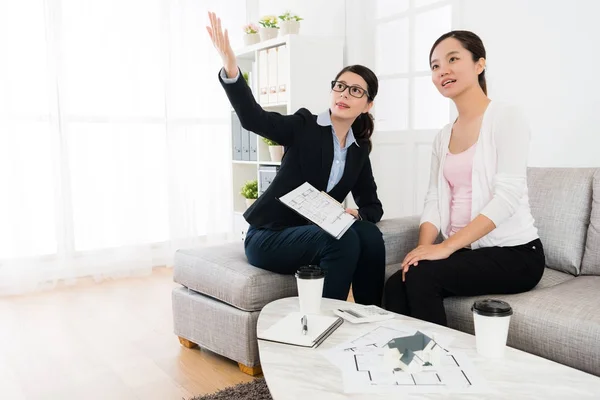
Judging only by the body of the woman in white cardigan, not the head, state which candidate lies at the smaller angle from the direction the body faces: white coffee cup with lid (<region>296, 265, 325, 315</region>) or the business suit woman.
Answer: the white coffee cup with lid

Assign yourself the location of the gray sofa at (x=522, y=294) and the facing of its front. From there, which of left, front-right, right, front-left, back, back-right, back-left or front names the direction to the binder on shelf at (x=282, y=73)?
right

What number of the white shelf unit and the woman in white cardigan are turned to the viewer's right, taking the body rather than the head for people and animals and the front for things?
0

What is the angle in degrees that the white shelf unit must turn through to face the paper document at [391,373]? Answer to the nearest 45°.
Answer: approximately 45° to its left

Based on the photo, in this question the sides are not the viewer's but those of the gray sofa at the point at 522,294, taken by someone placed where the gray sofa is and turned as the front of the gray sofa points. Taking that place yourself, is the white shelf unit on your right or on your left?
on your right

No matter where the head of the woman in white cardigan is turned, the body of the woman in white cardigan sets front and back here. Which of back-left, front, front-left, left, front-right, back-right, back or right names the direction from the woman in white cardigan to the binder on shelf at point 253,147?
right

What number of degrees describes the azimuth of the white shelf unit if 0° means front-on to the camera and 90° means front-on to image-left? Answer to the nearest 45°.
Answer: approximately 45°

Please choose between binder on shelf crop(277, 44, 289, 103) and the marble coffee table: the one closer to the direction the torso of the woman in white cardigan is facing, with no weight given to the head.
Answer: the marble coffee table

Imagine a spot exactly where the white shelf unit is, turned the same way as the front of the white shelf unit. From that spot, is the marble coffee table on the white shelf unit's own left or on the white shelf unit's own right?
on the white shelf unit's own left

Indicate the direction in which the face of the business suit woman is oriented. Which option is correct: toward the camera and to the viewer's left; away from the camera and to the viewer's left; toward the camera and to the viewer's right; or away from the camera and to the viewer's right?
toward the camera and to the viewer's left

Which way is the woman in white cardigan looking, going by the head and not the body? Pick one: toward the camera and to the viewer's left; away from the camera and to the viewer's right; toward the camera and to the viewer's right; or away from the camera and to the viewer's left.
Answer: toward the camera and to the viewer's left

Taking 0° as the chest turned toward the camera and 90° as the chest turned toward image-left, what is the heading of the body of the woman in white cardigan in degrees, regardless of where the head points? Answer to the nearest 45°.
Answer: approximately 45°

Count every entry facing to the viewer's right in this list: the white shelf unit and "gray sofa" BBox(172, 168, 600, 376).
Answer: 0
